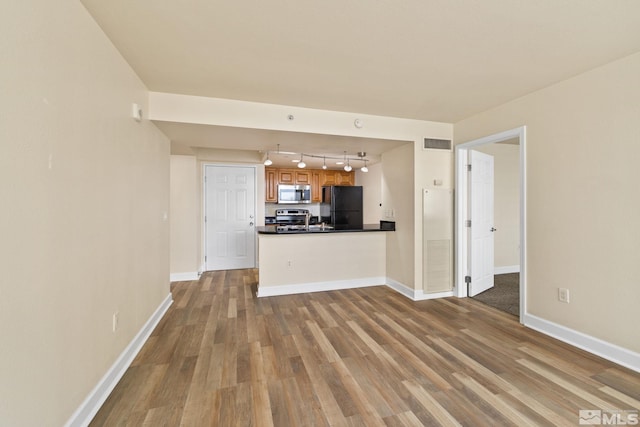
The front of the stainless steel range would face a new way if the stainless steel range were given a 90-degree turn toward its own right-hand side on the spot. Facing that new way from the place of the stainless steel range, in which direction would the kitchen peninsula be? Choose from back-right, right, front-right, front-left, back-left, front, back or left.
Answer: left

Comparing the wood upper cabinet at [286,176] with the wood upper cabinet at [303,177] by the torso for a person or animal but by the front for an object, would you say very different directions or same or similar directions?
same or similar directions

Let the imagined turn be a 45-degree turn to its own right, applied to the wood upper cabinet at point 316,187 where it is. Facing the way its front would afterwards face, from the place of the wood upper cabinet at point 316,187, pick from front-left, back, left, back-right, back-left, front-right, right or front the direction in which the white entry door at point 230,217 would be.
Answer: front

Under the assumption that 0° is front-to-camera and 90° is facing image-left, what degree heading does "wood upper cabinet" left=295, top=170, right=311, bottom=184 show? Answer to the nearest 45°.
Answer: approximately 0°

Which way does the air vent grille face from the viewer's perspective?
toward the camera

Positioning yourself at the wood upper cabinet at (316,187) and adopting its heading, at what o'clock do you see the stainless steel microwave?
The stainless steel microwave is roughly at 2 o'clock from the wood upper cabinet.

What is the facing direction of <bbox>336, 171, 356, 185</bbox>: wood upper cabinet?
toward the camera

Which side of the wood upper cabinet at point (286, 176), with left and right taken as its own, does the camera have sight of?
front

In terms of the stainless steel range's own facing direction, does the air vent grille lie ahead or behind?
ahead

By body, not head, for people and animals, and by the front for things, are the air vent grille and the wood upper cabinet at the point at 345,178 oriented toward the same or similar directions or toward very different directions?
same or similar directions

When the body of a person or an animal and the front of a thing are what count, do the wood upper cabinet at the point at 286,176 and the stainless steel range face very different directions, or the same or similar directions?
same or similar directions

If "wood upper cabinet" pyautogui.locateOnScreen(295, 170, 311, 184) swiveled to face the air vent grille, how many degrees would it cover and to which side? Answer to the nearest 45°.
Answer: approximately 45° to its left

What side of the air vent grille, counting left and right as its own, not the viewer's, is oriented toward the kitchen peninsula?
right
